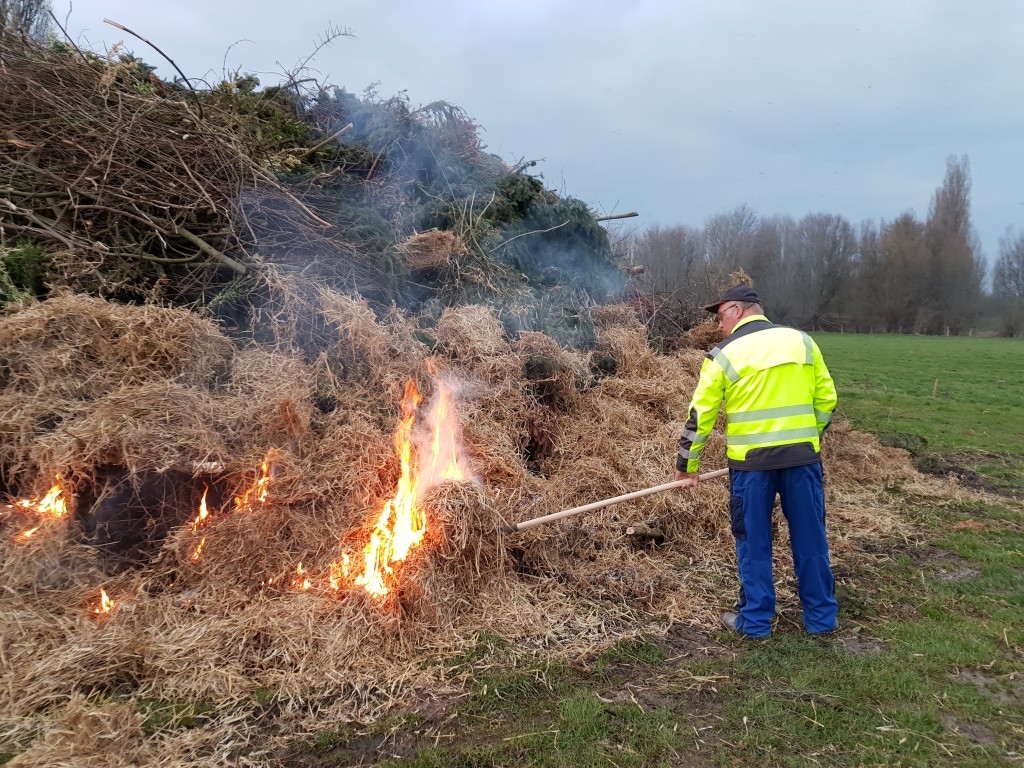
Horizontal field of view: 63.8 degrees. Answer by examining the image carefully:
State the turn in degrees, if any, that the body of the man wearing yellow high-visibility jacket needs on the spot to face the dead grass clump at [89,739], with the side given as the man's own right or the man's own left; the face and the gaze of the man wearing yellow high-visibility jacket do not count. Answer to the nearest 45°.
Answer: approximately 90° to the man's own left

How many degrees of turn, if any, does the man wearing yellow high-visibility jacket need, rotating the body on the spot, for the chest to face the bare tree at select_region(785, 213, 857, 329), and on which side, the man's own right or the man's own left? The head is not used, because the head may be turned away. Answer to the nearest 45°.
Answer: approximately 45° to the man's own right

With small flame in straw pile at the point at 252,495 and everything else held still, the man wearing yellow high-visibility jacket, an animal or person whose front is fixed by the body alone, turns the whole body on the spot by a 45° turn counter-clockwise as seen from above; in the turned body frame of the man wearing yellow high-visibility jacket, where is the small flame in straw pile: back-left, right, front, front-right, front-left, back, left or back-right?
front

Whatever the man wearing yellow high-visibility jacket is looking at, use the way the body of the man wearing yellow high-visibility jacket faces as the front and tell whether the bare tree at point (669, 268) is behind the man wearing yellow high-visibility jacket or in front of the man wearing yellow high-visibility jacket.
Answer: in front

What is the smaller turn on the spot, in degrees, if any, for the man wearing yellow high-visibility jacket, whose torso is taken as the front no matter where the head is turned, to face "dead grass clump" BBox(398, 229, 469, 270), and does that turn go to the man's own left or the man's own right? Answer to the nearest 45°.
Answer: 0° — they already face it

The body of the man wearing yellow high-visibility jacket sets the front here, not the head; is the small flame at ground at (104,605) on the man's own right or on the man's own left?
on the man's own left

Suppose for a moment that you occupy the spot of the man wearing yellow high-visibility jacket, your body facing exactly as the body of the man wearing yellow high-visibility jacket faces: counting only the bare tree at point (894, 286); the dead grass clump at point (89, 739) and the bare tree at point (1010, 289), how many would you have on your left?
1

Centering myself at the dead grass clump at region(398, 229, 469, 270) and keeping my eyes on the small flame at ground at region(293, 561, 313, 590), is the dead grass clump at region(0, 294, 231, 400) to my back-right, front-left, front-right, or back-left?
front-right

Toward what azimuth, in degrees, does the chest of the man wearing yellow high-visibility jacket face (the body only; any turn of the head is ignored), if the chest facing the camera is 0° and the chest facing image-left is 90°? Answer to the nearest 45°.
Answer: approximately 135°

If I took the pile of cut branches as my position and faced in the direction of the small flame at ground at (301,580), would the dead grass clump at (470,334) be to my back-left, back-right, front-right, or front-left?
front-left

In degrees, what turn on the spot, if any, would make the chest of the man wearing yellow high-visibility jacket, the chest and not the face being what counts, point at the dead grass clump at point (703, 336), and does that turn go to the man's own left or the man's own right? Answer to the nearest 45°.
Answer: approximately 45° to the man's own right

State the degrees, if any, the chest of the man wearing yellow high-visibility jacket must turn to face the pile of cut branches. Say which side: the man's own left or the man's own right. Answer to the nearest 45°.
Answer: approximately 45° to the man's own left

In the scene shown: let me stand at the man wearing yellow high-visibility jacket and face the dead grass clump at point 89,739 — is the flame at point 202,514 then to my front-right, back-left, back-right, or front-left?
front-right

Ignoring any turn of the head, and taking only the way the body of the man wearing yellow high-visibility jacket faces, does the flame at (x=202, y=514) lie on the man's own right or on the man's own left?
on the man's own left

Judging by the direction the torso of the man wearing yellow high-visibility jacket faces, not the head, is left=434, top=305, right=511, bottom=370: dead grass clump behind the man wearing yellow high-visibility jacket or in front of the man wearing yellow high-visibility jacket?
in front
